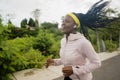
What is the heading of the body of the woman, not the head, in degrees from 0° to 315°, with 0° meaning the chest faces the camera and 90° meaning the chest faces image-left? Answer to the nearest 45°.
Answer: approximately 45°
